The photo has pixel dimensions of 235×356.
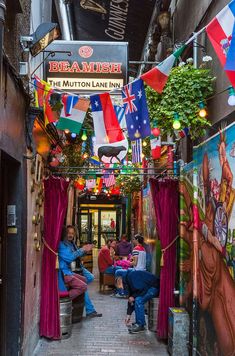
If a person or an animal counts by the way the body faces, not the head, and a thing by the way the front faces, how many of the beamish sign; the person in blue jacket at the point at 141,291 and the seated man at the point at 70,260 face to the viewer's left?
1

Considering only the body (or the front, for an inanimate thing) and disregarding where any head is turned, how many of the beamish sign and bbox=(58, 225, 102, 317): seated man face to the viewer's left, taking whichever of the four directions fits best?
0

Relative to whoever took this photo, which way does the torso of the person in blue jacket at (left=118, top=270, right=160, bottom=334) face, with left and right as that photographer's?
facing to the left of the viewer

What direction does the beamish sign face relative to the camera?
toward the camera

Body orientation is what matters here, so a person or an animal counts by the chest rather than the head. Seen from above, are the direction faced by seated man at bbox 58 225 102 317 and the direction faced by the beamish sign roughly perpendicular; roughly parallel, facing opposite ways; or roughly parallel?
roughly perpendicular

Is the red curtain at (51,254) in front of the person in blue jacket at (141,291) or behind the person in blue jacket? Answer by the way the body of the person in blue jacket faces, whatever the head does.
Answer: in front

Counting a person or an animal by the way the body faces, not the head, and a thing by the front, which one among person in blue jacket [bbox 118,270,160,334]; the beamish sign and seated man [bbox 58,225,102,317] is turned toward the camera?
the beamish sign

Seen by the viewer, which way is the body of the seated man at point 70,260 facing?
to the viewer's right

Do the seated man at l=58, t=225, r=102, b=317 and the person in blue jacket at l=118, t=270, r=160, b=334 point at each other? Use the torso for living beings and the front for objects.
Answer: yes

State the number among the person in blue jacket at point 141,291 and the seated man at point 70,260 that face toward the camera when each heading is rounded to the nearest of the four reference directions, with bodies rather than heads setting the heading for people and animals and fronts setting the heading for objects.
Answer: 0
